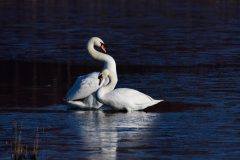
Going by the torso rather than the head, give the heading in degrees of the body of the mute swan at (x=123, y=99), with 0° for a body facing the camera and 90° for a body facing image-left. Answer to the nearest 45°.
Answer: approximately 90°

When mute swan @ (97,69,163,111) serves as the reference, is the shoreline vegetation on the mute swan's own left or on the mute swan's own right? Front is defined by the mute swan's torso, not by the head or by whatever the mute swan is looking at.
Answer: on the mute swan's own left
